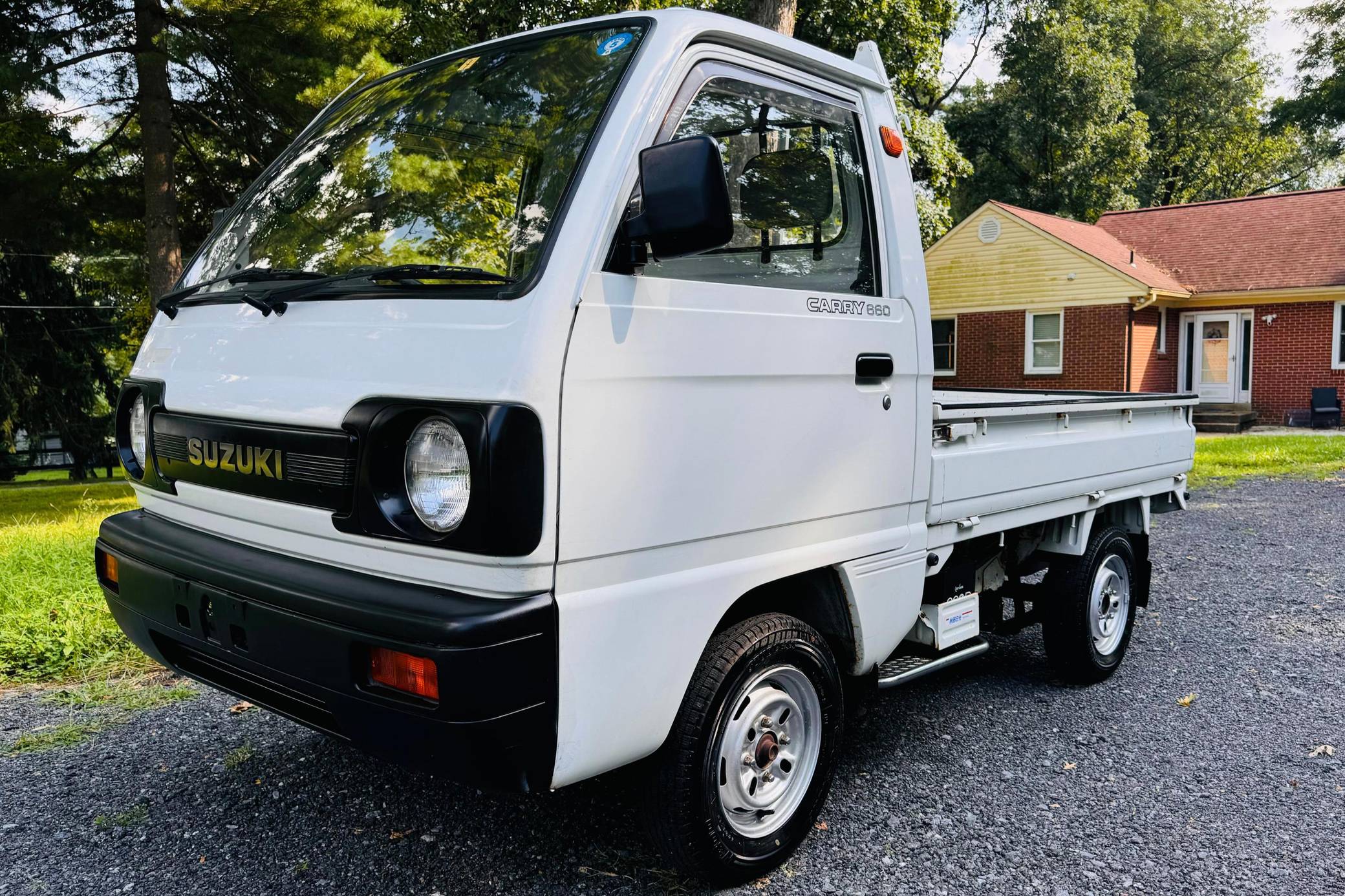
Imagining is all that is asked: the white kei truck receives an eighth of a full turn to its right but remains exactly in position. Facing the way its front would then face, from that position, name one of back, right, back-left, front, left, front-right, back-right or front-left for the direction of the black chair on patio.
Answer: back-right

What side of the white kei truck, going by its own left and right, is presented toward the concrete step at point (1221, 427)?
back

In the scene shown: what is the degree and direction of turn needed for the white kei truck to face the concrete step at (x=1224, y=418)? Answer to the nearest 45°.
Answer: approximately 180°

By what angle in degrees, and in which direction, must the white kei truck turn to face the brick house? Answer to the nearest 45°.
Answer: approximately 180°

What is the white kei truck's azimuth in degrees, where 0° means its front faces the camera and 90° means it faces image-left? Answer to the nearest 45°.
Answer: approximately 45°
